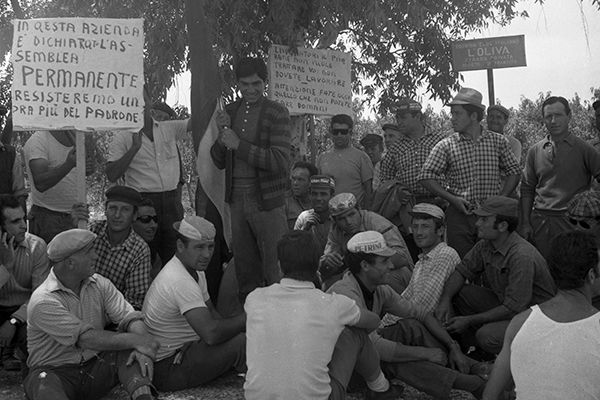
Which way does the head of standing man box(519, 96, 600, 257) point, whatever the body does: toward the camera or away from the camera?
toward the camera

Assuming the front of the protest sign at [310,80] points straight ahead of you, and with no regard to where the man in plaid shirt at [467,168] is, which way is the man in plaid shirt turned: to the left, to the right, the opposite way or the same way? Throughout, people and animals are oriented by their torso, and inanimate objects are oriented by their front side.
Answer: the same way

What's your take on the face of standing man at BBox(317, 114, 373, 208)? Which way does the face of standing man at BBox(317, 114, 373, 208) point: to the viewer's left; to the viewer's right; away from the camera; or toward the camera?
toward the camera

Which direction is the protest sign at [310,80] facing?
toward the camera

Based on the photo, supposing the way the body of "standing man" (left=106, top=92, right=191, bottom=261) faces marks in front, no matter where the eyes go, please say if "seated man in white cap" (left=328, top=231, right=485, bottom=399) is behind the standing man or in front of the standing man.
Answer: in front

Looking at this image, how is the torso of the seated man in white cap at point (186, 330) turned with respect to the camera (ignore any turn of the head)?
to the viewer's right

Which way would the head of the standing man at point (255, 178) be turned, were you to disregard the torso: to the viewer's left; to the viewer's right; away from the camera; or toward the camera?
toward the camera

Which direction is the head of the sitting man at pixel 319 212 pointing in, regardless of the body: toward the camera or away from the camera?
toward the camera

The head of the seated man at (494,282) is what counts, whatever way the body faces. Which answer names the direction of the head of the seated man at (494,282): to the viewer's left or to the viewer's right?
to the viewer's left

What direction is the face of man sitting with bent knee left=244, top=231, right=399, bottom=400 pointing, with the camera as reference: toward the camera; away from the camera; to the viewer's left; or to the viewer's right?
away from the camera

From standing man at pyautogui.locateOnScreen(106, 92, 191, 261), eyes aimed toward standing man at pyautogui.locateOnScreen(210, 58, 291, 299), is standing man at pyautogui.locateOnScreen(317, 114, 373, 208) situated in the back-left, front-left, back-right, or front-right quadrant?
front-left

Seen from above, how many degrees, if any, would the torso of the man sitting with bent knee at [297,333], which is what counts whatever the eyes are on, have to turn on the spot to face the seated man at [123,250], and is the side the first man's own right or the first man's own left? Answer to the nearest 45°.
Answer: approximately 90° to the first man's own left

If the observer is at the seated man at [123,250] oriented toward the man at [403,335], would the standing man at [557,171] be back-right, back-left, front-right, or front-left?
front-left

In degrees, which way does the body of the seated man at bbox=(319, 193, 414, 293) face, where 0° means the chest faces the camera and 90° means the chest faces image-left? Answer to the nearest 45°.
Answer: approximately 45°

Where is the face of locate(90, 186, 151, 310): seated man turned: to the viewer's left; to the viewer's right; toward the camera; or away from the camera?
toward the camera

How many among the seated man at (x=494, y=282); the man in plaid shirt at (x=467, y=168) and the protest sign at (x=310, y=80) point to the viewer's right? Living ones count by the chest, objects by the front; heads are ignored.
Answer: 0
